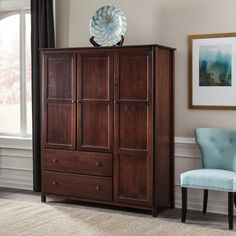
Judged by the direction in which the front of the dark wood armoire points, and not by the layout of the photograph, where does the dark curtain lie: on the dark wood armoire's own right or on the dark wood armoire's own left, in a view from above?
on the dark wood armoire's own right

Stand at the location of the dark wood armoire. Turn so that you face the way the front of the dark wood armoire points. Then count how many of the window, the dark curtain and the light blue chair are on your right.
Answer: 2

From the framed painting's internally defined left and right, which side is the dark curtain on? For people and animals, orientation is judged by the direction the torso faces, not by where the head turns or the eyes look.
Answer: on its right

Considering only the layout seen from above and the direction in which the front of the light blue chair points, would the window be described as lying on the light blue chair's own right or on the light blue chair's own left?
on the light blue chair's own right

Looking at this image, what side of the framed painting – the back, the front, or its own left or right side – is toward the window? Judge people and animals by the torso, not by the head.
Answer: right

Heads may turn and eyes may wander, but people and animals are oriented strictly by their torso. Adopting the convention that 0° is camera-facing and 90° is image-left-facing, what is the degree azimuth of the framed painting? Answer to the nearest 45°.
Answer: approximately 0°

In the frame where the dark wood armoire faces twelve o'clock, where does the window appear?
The window is roughly at 3 o'clock from the dark wood armoire.

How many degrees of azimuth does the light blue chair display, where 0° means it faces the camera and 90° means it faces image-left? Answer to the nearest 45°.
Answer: approximately 45°

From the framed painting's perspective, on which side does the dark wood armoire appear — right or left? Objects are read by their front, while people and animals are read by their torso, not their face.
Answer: on its right

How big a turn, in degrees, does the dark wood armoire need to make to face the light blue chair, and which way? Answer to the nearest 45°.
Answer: approximately 135° to its left
